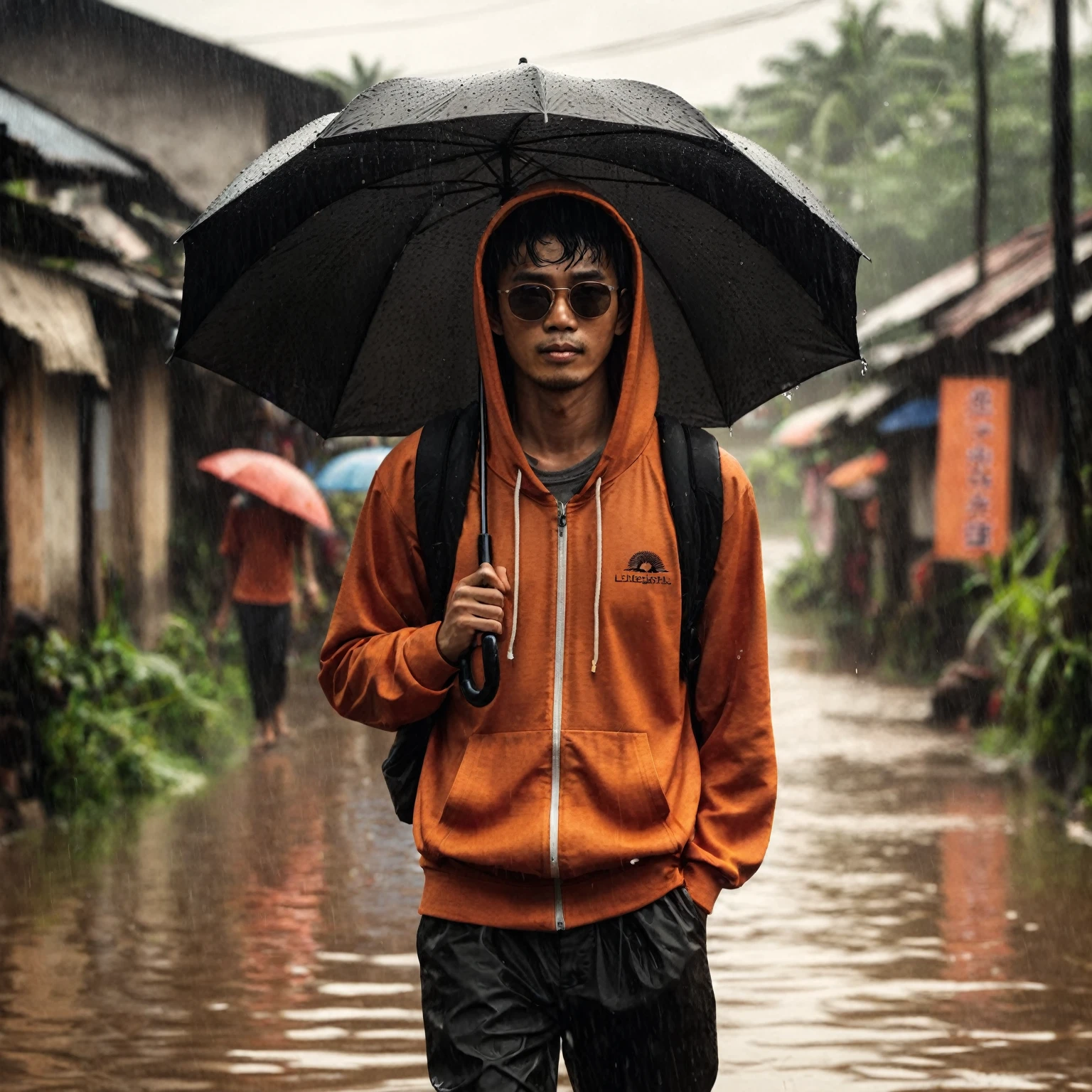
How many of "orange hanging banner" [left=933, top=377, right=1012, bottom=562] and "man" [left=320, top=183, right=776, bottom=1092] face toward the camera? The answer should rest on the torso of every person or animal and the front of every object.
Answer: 2

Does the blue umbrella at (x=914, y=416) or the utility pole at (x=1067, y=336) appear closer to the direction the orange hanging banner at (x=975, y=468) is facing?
the utility pole

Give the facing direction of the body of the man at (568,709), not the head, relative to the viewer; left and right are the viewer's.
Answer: facing the viewer

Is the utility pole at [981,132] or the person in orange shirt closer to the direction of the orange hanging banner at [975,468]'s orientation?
the person in orange shirt

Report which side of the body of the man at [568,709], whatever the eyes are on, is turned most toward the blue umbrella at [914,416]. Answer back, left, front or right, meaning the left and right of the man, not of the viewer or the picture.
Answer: back

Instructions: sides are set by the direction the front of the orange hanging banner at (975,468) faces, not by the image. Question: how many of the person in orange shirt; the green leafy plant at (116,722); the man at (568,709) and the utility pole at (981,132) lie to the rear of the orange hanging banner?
1

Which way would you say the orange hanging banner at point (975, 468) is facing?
toward the camera

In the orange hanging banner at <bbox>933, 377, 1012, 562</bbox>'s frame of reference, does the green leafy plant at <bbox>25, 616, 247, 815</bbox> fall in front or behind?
in front

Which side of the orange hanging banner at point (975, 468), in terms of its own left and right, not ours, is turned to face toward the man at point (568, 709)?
front

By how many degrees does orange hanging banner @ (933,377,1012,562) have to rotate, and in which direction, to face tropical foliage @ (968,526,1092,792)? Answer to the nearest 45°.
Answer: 0° — it already faces it

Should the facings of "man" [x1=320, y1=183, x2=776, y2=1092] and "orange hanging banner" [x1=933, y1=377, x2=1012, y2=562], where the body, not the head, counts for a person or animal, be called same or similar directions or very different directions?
same or similar directions
